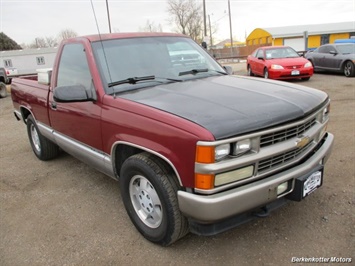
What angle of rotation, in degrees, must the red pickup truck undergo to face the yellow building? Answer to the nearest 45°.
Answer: approximately 90° to its left

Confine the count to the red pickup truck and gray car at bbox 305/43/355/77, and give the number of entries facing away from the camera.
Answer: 0

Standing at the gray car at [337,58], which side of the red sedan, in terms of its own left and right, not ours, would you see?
left

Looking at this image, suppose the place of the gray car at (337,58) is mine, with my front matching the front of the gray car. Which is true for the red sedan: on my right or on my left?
on my right

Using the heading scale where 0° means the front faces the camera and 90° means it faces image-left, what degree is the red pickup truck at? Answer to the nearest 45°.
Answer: approximately 315°

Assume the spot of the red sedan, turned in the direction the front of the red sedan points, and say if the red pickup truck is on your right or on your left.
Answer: on your right
